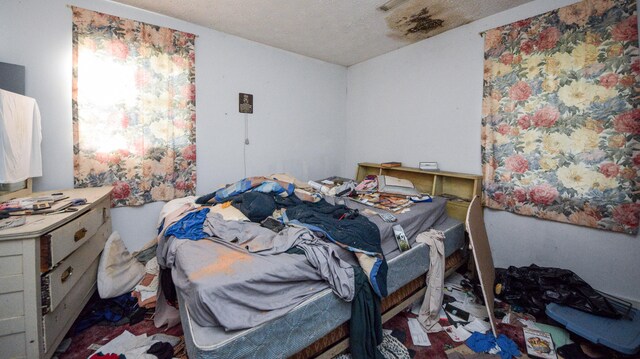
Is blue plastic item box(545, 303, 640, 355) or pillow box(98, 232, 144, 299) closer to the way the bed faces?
the pillow

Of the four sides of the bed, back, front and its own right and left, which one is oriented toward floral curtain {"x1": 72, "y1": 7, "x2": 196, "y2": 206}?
right

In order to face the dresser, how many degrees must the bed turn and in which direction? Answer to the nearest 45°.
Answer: approximately 45° to its right

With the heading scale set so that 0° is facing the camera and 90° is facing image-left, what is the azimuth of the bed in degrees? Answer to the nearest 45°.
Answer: approximately 45°

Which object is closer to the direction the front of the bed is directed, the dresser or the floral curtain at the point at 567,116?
the dresser

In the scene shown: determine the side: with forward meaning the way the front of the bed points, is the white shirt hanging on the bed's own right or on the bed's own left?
on the bed's own right

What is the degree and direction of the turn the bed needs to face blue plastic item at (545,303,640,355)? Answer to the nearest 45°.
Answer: approximately 135° to its left
